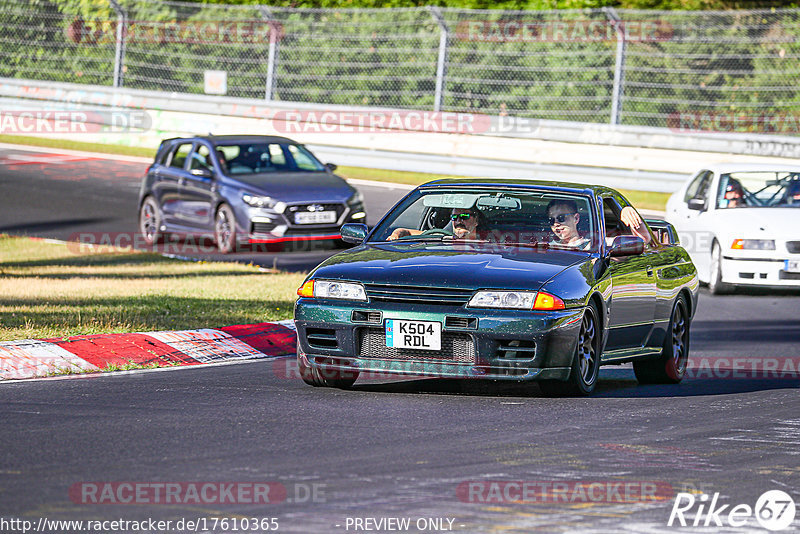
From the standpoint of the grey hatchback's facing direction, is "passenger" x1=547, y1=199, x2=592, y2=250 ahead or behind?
ahead

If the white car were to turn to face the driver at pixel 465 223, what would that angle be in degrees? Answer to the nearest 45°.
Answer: approximately 45° to its right

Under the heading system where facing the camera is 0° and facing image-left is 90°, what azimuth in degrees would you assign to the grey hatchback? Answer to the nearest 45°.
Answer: approximately 315°

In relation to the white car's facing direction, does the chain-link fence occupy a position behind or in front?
behind

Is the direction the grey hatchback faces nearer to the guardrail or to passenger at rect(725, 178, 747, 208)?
the passenger

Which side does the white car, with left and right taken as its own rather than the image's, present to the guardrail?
back

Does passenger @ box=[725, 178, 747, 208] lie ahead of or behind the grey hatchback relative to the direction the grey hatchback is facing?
ahead

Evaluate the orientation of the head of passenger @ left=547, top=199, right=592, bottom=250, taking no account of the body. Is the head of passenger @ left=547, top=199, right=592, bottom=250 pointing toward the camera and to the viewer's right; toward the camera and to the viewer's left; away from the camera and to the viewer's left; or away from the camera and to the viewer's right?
toward the camera and to the viewer's left

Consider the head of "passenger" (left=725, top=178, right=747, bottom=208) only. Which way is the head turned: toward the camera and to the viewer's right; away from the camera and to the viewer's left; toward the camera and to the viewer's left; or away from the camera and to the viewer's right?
toward the camera and to the viewer's left

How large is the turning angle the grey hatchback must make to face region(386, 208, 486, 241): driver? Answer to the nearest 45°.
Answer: approximately 45° to its right

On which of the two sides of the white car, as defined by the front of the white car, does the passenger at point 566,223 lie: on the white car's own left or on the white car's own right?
on the white car's own right

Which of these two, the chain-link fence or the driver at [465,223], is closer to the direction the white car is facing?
the driver

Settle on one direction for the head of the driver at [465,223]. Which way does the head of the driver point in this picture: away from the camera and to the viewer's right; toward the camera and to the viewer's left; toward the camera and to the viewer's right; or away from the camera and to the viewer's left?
toward the camera and to the viewer's left

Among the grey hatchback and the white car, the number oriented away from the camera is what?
0

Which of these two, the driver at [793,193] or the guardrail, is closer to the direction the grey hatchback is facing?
the driver
